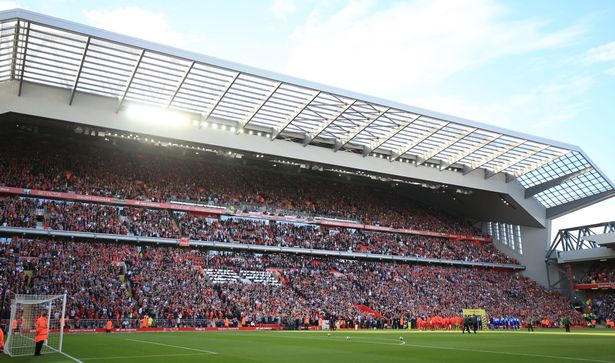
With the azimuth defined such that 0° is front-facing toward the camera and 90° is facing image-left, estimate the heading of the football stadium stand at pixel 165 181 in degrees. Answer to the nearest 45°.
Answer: approximately 315°

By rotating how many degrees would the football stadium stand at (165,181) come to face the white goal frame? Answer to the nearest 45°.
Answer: approximately 45° to its right
